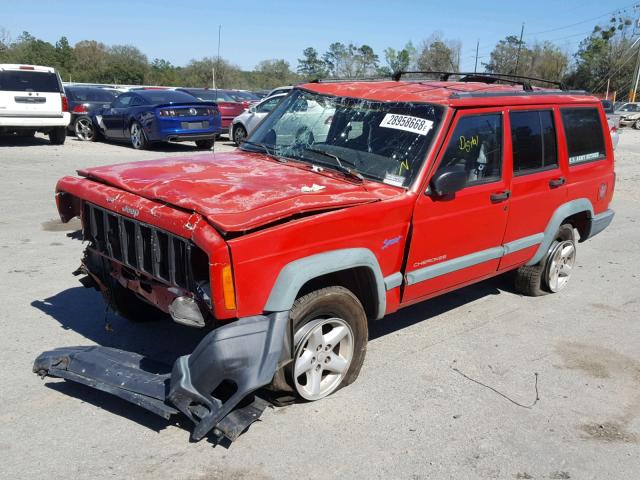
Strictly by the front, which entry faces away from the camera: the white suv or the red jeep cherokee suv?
the white suv

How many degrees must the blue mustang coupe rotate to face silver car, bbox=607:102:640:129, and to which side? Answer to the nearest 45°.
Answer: approximately 90° to its right

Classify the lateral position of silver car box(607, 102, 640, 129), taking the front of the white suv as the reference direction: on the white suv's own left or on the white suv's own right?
on the white suv's own right

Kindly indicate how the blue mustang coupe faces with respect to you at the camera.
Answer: facing away from the viewer and to the left of the viewer

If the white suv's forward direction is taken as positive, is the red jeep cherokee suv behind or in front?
behind

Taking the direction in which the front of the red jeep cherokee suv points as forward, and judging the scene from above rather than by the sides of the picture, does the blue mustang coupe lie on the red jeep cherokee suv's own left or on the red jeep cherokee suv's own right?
on the red jeep cherokee suv's own right

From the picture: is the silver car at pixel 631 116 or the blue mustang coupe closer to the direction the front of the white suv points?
the silver car

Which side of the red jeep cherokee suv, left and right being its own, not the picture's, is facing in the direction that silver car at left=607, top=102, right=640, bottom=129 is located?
back

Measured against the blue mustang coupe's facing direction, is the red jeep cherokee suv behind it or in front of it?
behind

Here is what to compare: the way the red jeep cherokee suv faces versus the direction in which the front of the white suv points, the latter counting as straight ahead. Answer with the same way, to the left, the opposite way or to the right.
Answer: to the left

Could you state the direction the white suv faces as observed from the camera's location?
facing away from the viewer

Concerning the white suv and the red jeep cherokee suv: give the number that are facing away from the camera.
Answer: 1

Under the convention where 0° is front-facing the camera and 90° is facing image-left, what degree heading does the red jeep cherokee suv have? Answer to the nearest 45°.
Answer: approximately 45°
